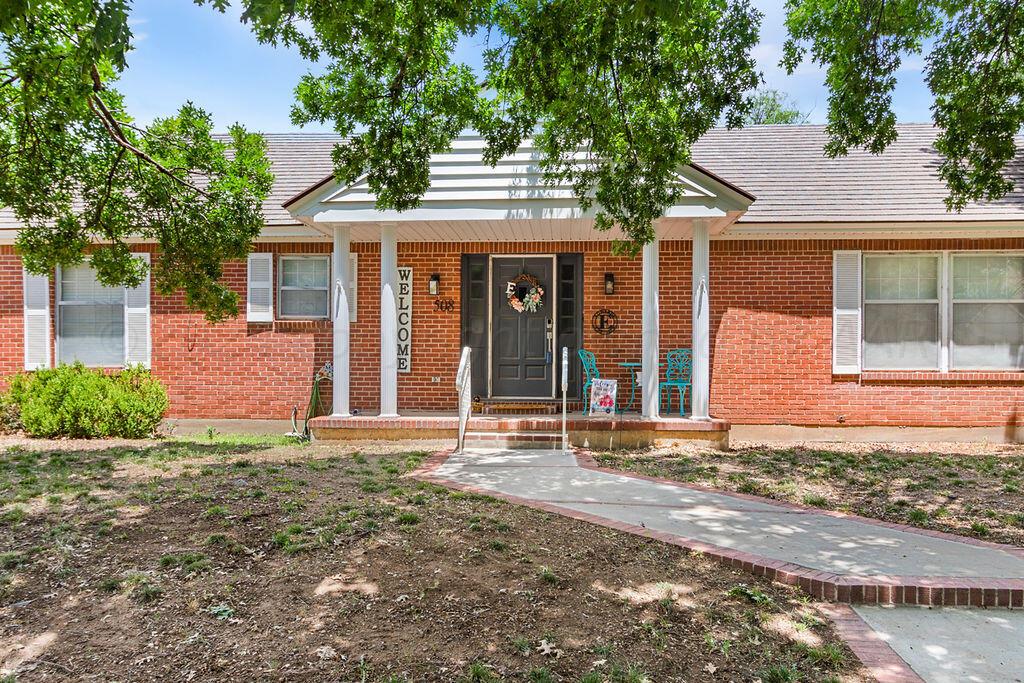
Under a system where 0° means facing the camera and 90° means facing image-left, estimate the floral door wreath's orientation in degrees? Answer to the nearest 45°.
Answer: approximately 0°

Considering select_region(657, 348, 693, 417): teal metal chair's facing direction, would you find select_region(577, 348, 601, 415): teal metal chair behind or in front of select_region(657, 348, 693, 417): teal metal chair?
in front

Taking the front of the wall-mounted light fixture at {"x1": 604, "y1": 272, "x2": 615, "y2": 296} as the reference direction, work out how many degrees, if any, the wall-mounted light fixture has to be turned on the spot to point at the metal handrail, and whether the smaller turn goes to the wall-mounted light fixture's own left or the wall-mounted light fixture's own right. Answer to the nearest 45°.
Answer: approximately 45° to the wall-mounted light fixture's own right

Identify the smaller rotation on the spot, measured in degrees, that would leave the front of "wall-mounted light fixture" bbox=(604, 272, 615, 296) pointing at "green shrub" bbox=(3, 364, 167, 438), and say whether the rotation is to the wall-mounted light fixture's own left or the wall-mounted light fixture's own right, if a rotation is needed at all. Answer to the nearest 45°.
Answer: approximately 90° to the wall-mounted light fixture's own right

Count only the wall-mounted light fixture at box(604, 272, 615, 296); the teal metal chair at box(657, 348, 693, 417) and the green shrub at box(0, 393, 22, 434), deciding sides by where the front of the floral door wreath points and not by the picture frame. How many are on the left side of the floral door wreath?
2

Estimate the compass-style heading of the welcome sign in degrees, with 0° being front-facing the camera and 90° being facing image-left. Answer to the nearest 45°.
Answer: approximately 0°

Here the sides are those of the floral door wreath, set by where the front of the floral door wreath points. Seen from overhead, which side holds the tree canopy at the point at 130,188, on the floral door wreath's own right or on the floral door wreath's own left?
on the floral door wreath's own right

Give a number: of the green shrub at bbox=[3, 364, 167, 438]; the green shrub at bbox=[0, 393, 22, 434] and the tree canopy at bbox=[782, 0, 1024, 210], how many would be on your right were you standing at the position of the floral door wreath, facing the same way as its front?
2

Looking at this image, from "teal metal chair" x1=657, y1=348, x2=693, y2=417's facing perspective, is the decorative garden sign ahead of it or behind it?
ahead

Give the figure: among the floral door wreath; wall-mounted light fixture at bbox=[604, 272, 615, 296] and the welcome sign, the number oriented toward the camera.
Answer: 3

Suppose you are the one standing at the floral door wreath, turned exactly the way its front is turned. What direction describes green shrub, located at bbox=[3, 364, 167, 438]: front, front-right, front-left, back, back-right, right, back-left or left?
right
